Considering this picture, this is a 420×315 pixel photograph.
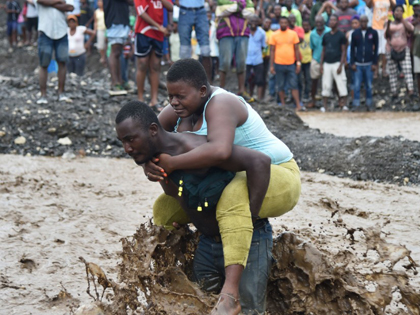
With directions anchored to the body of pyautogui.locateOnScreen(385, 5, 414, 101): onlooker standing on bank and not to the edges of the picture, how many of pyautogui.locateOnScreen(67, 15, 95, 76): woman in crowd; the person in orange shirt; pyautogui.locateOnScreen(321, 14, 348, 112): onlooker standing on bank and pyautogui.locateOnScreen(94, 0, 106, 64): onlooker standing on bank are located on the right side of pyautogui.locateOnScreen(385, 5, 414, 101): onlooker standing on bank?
4

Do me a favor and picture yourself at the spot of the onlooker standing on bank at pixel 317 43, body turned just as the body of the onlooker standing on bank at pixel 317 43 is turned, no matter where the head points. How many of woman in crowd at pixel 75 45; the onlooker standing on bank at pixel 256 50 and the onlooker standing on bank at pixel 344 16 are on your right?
2

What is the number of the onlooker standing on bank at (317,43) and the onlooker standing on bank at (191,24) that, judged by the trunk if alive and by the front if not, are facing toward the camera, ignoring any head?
2

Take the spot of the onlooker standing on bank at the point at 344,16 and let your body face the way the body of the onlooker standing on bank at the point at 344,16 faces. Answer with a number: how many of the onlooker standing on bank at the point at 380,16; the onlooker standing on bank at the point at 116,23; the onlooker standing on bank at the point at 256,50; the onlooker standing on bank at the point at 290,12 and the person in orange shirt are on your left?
1

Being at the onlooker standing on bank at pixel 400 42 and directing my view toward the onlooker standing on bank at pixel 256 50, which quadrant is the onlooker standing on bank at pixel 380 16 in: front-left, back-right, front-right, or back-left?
front-right

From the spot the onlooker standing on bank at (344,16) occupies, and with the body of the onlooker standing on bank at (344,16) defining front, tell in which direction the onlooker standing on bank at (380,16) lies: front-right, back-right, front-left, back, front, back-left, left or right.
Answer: left

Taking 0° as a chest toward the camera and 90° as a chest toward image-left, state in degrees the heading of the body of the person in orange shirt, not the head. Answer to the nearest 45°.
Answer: approximately 0°

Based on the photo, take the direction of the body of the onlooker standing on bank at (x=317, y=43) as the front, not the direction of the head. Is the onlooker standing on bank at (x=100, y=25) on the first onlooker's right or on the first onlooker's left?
on the first onlooker's right

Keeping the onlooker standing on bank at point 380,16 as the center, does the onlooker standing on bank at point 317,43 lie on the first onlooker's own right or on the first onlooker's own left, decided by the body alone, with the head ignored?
on the first onlooker's own right

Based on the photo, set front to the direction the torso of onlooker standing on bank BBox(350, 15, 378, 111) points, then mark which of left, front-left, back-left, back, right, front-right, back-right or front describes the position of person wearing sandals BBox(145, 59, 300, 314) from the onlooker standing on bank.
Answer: front

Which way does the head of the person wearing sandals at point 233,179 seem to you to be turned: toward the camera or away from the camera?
toward the camera

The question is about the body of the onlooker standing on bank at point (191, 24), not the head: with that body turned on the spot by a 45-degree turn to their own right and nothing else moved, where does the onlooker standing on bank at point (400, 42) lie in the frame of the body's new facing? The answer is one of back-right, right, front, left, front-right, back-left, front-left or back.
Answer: back

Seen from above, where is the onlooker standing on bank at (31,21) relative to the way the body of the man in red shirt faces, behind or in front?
behind

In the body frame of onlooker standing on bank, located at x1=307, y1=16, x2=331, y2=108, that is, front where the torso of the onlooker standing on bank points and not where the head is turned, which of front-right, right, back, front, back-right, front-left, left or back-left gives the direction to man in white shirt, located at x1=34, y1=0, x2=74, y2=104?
front-right

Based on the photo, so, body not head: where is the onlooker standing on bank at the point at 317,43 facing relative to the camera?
toward the camera

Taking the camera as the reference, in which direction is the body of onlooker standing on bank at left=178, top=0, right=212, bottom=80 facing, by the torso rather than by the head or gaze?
toward the camera
